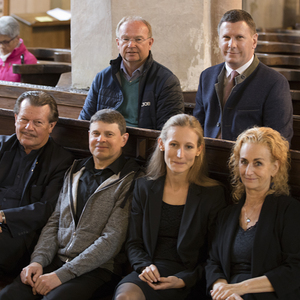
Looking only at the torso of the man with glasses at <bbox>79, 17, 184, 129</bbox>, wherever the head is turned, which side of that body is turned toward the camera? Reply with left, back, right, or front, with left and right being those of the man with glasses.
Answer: front

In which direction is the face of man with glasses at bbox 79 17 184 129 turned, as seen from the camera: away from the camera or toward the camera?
toward the camera

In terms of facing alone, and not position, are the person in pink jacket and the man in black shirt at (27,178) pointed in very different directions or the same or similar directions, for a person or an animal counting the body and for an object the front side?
same or similar directions

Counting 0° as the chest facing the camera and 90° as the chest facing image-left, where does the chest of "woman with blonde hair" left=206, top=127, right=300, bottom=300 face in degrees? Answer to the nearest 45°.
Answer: approximately 45°

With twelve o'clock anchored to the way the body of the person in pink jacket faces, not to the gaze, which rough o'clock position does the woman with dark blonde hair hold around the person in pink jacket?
The woman with dark blonde hair is roughly at 10 o'clock from the person in pink jacket.

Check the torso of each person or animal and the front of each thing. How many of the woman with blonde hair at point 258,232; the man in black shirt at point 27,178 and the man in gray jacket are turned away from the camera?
0

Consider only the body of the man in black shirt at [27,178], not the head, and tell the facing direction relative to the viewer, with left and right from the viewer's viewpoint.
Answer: facing the viewer and to the left of the viewer

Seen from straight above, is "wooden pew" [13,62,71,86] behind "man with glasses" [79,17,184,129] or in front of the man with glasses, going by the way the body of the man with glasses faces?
behind

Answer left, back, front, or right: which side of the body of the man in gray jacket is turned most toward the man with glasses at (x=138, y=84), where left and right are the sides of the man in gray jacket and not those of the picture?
back

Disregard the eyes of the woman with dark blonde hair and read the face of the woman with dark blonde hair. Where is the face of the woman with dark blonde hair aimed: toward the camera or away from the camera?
toward the camera

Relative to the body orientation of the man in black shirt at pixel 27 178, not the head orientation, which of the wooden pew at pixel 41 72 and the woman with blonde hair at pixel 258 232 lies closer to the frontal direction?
the woman with blonde hair

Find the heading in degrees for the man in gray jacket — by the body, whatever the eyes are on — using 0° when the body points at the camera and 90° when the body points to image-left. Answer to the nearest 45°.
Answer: approximately 45°
